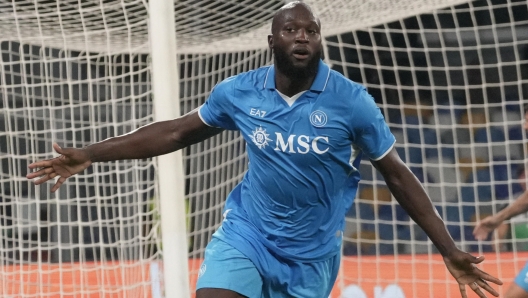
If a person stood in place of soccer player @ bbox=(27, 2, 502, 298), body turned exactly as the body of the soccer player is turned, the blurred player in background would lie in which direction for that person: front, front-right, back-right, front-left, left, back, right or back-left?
back-left

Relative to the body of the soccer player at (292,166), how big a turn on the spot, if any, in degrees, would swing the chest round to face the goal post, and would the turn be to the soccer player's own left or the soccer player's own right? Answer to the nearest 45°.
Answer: approximately 135° to the soccer player's own right

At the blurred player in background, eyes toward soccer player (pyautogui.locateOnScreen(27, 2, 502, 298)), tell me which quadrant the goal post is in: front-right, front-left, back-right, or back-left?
front-right

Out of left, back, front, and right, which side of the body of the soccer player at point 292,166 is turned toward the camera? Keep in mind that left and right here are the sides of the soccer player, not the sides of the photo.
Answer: front
